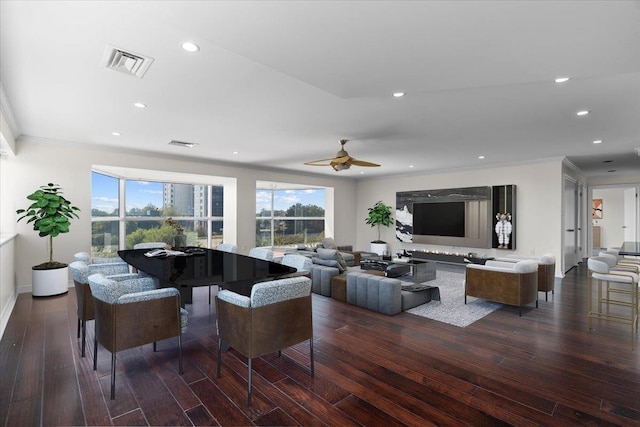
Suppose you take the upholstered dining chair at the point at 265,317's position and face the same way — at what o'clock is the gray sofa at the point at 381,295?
The gray sofa is roughly at 3 o'clock from the upholstered dining chair.

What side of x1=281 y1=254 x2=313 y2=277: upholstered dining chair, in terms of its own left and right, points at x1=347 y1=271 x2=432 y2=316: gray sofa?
back

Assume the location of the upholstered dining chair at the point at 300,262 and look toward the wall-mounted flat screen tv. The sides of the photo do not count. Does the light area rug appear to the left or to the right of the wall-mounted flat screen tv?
right

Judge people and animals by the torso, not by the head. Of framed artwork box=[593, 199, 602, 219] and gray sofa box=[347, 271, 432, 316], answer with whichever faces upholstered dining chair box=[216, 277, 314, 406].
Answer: the framed artwork

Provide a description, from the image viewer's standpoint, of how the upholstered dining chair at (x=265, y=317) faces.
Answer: facing away from the viewer and to the left of the viewer

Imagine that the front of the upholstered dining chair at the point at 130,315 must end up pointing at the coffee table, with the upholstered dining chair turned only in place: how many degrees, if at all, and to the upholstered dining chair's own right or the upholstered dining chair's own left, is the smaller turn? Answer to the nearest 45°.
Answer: approximately 45° to the upholstered dining chair's own right

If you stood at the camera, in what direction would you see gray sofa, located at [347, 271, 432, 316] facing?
facing away from the viewer and to the right of the viewer
